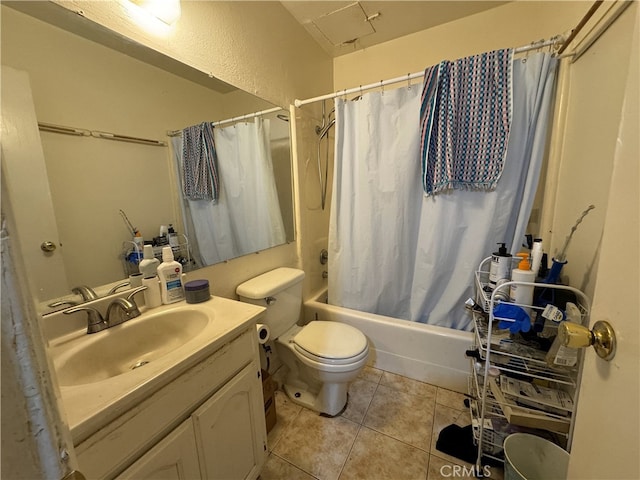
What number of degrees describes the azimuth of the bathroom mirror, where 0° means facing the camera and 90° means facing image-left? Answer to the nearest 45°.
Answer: approximately 315°

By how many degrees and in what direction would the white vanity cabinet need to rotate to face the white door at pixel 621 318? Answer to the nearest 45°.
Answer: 0° — it already faces it

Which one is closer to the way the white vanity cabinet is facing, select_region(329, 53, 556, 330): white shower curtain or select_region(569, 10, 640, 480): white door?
the white door

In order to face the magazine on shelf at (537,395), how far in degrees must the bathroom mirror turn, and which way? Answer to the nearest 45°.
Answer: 0° — it already faces it

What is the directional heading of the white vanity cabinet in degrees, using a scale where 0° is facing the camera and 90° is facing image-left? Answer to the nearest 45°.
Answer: approximately 315°

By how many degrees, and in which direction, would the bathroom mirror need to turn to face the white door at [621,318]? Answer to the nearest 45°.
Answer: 0° — it already faces it
